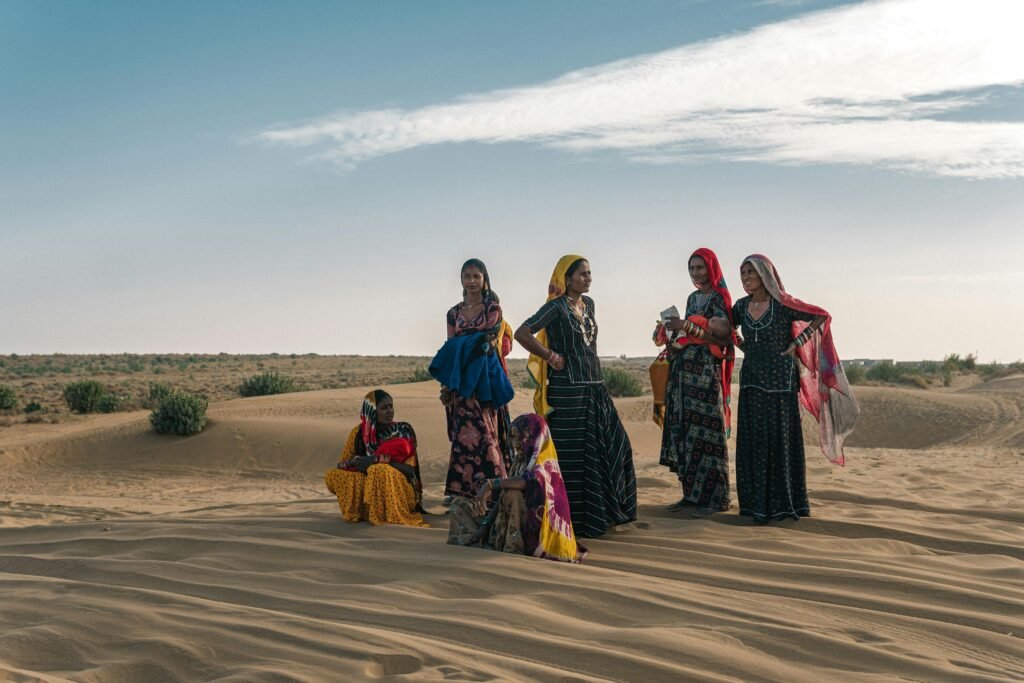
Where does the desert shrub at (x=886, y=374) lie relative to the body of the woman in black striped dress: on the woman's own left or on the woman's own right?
on the woman's own left

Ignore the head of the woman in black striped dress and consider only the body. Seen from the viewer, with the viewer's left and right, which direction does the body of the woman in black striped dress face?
facing the viewer and to the right of the viewer

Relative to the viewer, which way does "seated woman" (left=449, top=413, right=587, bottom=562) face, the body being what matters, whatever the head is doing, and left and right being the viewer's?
facing to the left of the viewer

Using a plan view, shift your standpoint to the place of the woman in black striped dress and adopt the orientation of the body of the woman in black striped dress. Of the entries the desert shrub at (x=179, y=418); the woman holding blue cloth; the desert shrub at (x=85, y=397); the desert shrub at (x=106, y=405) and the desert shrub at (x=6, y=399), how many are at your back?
5

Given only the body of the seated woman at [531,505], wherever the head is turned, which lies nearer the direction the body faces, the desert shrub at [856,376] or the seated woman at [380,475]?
the seated woman

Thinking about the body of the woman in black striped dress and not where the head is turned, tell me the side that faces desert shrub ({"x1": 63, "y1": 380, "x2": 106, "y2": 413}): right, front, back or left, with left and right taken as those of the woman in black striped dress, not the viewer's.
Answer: back

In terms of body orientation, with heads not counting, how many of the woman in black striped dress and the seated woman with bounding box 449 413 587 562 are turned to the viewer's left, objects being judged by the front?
1

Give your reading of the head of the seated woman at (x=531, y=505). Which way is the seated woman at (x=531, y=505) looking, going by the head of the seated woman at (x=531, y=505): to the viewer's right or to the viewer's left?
to the viewer's left

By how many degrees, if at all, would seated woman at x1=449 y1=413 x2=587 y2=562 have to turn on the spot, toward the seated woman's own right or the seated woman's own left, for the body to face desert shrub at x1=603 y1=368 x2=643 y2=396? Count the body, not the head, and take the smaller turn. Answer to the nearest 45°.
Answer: approximately 90° to the seated woman's own right

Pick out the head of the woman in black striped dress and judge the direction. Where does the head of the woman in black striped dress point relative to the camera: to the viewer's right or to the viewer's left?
to the viewer's right

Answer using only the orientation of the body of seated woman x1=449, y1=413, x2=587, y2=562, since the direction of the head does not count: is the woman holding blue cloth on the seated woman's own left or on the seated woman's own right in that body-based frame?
on the seated woman's own right

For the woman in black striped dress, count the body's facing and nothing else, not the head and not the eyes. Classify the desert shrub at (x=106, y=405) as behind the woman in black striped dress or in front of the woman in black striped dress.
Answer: behind
